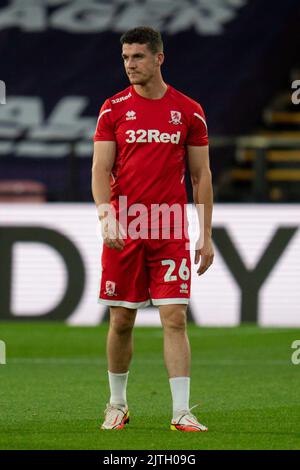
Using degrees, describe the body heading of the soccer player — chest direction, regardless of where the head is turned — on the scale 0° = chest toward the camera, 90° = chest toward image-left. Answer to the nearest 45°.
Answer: approximately 0°
